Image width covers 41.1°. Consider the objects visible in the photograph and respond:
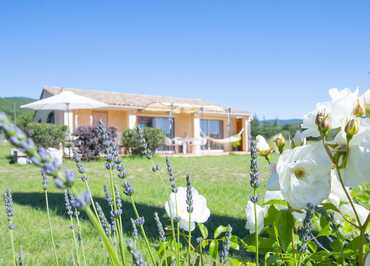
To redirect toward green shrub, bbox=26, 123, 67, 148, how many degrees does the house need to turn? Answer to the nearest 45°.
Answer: approximately 45° to its right

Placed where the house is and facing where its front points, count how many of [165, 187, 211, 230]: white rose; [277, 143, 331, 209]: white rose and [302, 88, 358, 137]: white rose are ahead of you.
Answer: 3

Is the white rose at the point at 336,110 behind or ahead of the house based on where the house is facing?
ahead

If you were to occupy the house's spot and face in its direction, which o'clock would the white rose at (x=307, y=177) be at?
The white rose is roughly at 12 o'clock from the house.

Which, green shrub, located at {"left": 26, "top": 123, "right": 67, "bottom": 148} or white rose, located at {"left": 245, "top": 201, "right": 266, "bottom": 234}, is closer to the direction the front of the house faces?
the white rose

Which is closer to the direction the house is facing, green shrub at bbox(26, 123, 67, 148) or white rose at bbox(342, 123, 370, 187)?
the white rose

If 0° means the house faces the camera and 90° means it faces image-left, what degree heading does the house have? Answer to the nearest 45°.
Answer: approximately 0°

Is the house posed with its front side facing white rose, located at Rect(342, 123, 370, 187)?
yes

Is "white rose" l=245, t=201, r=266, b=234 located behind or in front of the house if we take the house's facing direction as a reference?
in front
